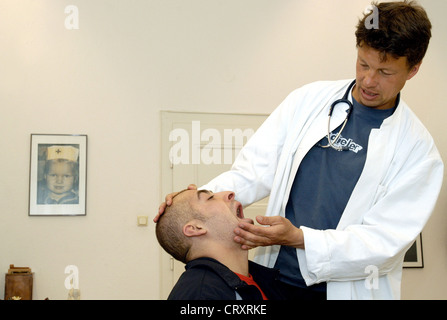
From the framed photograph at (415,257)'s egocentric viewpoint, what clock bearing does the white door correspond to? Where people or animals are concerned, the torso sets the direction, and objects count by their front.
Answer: The white door is roughly at 2 o'clock from the framed photograph.

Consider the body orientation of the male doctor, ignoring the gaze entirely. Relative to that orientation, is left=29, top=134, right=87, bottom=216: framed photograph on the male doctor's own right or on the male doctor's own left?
on the male doctor's own right

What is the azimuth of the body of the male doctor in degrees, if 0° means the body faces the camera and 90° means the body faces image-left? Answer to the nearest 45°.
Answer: approximately 45°

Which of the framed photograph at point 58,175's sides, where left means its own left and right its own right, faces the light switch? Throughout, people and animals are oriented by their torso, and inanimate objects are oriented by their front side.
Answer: left

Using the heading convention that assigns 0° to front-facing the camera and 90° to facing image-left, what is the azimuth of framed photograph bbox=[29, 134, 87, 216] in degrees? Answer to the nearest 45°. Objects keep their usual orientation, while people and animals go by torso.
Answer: approximately 0°

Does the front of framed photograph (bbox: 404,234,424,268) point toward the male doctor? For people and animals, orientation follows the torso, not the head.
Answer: yes

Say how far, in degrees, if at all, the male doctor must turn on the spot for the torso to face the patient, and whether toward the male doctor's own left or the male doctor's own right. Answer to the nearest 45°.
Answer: approximately 45° to the male doctor's own right

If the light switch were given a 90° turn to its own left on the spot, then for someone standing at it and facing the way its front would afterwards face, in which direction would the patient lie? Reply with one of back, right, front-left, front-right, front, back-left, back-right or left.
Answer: right

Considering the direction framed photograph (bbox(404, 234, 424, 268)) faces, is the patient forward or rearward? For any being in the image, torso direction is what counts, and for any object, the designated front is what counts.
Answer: forward

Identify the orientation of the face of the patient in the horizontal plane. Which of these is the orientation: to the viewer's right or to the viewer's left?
to the viewer's right

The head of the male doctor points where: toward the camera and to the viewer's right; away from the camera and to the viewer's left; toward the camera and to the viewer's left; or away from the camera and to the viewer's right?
toward the camera and to the viewer's left

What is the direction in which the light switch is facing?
toward the camera
